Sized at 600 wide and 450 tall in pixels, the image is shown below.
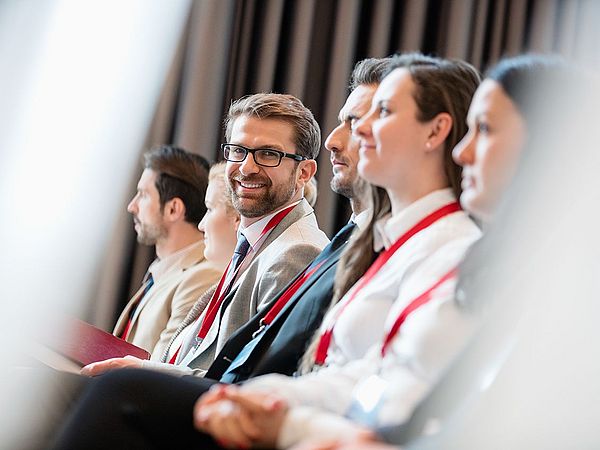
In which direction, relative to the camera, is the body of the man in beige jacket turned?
to the viewer's left

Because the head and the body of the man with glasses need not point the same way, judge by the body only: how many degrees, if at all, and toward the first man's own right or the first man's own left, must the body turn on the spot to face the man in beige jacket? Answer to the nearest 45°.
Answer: approximately 135° to the first man's own right

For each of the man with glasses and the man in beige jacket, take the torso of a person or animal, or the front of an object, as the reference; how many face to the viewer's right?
0

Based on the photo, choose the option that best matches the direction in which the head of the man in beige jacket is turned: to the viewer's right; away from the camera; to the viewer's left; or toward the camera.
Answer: to the viewer's left

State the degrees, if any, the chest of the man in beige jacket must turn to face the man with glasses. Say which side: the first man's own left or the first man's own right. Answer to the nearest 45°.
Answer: approximately 90° to the first man's own left
